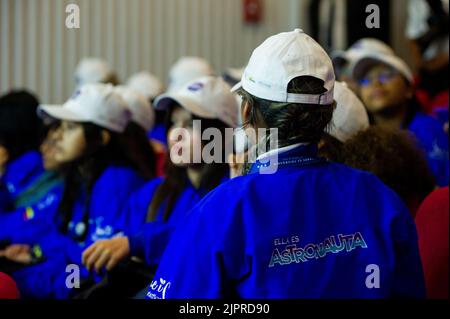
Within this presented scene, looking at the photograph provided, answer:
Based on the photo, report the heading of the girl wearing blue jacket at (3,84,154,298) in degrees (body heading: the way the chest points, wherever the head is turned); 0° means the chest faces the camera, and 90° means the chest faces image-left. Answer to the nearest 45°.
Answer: approximately 90°

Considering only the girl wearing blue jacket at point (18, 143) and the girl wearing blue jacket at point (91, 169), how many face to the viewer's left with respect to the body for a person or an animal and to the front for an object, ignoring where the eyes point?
2

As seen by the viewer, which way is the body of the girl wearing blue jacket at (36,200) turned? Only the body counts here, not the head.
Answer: to the viewer's left

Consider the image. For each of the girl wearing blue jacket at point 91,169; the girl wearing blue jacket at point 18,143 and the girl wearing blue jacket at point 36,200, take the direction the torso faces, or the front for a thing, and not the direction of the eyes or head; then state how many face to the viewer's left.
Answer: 3

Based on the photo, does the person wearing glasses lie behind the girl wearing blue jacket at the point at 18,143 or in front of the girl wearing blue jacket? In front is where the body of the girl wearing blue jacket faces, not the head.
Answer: behind

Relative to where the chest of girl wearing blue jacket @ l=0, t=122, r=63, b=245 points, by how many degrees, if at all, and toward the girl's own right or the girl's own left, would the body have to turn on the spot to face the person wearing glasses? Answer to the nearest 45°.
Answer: approximately 180°

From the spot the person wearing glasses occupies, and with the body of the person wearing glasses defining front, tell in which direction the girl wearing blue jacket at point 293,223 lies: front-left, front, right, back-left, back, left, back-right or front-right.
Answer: front-left

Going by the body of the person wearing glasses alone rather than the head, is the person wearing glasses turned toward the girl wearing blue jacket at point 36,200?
yes

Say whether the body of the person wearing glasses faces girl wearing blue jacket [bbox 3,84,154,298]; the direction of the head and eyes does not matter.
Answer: yes

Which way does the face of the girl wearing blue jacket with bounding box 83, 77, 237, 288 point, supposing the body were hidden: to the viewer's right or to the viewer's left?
to the viewer's left

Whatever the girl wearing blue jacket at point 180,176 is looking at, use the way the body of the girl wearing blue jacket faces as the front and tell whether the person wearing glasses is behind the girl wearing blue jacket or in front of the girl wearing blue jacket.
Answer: behind
